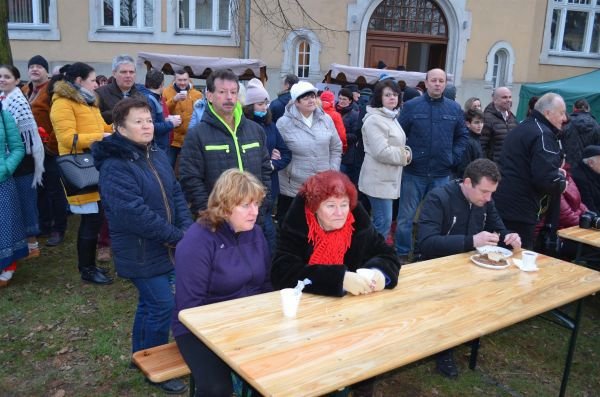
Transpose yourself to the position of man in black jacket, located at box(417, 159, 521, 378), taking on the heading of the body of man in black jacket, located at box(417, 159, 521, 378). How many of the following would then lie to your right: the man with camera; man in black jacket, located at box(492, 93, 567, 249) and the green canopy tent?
0

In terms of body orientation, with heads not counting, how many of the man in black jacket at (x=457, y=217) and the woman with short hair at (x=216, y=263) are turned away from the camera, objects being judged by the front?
0

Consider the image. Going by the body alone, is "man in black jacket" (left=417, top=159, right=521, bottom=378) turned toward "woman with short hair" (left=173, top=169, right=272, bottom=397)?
no

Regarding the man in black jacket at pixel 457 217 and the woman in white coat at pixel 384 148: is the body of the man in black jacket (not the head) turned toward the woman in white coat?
no

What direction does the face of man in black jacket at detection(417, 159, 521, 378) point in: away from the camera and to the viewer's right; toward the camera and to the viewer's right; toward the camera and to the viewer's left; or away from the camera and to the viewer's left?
toward the camera and to the viewer's right

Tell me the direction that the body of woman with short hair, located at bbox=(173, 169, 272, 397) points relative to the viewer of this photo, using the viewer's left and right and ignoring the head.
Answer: facing the viewer and to the right of the viewer

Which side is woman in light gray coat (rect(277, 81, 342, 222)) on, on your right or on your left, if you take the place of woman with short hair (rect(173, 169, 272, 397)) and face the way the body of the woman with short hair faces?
on your left

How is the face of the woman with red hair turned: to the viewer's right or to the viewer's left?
to the viewer's right

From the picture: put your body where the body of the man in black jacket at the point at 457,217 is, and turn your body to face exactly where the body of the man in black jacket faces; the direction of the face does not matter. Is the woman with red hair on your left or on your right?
on your right

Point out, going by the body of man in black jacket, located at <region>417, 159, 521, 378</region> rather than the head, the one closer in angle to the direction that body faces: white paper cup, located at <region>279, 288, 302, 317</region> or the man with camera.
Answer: the white paper cup

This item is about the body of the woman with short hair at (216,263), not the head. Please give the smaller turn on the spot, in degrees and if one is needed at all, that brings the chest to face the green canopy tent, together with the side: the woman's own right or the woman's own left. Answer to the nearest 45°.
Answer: approximately 90° to the woman's own left

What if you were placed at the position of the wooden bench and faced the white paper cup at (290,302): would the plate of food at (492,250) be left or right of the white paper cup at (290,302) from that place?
left
